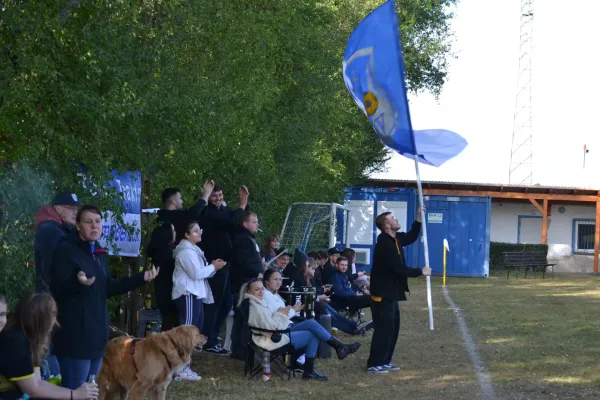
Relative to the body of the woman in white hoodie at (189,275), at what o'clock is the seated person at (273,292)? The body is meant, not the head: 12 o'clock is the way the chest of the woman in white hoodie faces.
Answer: The seated person is roughly at 11 o'clock from the woman in white hoodie.

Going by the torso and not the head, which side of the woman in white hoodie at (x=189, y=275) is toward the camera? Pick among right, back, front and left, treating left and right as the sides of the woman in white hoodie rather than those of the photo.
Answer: right

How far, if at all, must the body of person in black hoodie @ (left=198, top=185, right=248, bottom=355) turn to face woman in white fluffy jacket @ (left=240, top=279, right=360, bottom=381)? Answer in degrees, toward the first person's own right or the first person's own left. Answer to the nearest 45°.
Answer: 0° — they already face them

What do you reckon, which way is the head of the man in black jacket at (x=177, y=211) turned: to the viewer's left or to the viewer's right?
to the viewer's right

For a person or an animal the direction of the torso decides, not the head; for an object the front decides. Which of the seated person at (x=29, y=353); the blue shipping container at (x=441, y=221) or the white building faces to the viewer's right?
the seated person

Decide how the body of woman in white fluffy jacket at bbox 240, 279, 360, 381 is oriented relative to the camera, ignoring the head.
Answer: to the viewer's right

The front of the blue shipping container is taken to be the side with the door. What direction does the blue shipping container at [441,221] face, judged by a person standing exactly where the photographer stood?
facing the viewer

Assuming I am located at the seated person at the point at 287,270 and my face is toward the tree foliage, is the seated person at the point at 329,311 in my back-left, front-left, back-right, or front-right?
back-right

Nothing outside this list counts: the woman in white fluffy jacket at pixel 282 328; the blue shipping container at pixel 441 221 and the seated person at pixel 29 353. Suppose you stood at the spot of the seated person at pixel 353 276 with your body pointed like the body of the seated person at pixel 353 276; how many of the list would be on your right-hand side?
2

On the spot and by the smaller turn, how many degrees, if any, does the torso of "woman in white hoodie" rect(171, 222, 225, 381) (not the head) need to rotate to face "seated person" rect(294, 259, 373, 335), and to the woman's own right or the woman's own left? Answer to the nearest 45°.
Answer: approximately 45° to the woman's own left

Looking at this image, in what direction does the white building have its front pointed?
toward the camera
